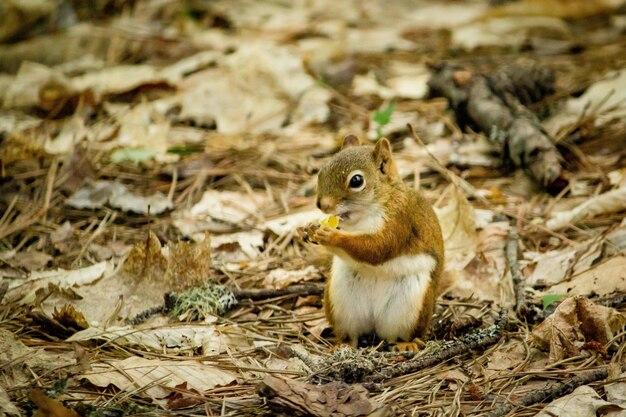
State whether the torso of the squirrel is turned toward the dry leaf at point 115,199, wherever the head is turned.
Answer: no

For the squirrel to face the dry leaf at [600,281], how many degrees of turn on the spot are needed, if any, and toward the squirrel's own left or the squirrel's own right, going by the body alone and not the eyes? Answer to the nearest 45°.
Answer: approximately 135° to the squirrel's own left

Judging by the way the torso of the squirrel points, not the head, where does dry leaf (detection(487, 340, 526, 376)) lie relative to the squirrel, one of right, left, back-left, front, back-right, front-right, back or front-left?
left

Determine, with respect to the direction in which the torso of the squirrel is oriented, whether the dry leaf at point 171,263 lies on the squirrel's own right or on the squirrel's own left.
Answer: on the squirrel's own right

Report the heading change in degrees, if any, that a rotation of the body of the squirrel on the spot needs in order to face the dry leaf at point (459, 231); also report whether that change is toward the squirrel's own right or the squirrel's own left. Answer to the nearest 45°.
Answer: approximately 180°

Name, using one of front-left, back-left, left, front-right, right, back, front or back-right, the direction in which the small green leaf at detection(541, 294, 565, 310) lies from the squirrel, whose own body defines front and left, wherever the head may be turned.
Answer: back-left

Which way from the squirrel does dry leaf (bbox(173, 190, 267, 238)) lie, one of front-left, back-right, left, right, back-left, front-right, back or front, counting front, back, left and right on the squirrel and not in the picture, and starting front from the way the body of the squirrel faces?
right

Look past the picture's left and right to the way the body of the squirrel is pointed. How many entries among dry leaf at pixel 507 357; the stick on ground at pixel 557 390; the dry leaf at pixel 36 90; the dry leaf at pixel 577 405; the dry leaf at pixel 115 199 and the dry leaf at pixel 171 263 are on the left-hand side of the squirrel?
3

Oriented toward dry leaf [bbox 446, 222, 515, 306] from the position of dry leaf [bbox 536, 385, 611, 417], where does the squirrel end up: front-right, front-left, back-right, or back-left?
front-left

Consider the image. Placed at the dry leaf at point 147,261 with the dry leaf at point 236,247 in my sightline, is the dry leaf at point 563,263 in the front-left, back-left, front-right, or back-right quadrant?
front-right

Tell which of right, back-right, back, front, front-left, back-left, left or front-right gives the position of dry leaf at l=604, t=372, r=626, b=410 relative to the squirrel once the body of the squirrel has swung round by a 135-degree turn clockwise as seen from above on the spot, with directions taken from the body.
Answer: back-right

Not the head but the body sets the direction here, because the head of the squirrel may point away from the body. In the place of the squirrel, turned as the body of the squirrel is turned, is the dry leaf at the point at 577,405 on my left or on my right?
on my left

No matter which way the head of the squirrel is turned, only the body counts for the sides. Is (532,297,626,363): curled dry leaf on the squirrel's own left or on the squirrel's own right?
on the squirrel's own left

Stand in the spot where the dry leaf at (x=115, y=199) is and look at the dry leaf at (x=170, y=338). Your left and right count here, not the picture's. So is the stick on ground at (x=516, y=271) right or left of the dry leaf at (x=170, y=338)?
left

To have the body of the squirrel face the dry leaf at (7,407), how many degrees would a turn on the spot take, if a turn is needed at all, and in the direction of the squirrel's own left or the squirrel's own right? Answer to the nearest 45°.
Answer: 0° — it already faces it

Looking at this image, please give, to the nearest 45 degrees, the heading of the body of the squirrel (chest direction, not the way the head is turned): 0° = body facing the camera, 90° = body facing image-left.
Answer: approximately 45°
